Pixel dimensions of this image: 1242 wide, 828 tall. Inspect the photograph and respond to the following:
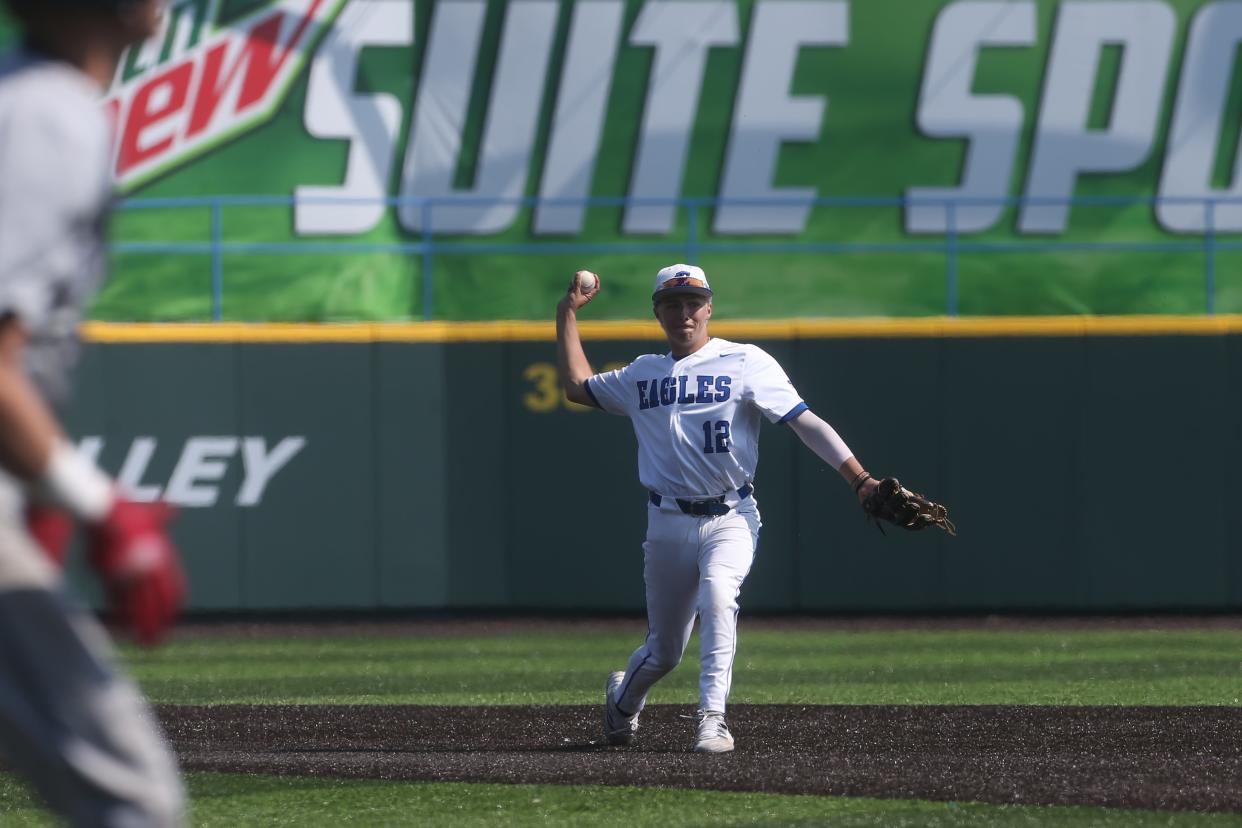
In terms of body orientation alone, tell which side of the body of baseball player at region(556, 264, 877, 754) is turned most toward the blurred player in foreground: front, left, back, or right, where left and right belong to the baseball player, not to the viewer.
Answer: front

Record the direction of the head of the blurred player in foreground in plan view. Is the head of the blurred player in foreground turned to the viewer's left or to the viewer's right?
to the viewer's right

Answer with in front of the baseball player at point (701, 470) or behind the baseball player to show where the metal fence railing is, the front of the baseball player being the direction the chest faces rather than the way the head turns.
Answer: behind
